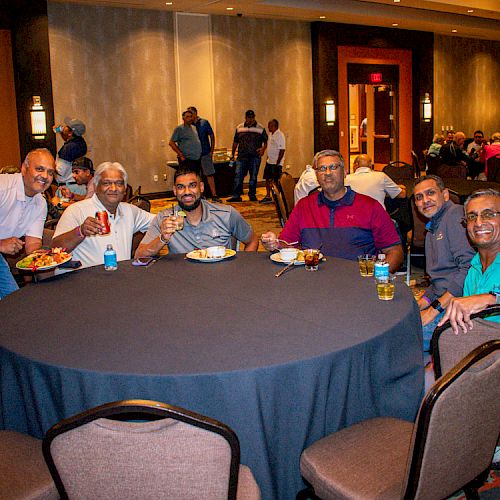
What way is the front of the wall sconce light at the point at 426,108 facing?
toward the camera

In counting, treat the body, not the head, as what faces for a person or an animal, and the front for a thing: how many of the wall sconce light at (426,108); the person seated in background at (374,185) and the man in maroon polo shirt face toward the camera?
2

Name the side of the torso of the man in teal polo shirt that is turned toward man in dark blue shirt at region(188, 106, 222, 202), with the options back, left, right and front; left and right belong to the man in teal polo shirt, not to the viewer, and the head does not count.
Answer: right

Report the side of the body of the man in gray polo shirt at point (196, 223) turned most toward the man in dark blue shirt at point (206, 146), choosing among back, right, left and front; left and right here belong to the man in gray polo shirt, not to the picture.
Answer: back

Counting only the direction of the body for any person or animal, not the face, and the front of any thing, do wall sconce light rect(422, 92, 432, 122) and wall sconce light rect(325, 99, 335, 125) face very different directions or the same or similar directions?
same or similar directions

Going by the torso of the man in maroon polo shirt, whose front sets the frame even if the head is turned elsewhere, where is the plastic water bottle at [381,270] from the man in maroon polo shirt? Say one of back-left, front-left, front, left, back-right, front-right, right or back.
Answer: front

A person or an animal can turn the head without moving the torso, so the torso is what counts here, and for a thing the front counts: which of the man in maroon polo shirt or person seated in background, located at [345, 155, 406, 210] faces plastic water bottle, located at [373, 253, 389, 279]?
the man in maroon polo shirt

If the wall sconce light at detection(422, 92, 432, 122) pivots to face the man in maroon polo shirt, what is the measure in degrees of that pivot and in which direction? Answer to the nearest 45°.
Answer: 0° — it already faces them

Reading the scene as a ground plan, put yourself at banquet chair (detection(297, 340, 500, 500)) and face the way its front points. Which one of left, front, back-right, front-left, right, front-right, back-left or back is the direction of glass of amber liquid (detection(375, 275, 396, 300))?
front-right

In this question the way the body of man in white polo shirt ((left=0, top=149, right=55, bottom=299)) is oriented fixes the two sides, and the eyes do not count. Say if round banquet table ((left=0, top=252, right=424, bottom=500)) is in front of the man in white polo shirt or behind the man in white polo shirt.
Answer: in front

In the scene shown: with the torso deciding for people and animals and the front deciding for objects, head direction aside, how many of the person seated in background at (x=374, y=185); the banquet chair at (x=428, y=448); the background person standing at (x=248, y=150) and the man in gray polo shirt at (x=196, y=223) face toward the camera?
2

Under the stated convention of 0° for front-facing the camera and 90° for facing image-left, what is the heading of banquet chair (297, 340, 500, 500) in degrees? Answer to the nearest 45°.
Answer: approximately 135°

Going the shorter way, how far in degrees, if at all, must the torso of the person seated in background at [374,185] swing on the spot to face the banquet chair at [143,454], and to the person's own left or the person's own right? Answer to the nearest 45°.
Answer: approximately 180°

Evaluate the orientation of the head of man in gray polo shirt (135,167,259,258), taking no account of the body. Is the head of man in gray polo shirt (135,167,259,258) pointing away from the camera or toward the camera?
toward the camera

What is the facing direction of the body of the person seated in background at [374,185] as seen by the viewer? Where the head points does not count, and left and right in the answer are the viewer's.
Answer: facing away from the viewer

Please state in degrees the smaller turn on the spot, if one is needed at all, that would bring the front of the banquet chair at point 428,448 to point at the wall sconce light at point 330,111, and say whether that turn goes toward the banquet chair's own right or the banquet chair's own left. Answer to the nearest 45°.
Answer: approximately 45° to the banquet chair's own right

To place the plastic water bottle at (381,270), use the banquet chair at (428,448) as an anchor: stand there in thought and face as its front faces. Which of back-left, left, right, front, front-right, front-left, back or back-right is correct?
front-right

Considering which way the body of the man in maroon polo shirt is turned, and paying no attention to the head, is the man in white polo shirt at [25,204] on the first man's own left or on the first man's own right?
on the first man's own right

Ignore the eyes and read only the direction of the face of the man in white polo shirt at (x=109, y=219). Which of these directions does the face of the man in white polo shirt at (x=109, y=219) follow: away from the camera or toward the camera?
toward the camera

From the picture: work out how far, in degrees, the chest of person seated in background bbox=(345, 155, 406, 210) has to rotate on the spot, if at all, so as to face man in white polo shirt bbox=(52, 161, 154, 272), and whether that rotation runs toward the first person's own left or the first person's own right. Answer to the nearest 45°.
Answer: approximately 135° to the first person's own left

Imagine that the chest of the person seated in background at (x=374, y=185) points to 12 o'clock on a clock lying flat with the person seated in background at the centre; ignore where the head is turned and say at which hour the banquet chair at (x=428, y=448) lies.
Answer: The banquet chair is roughly at 6 o'clock from the person seated in background.
